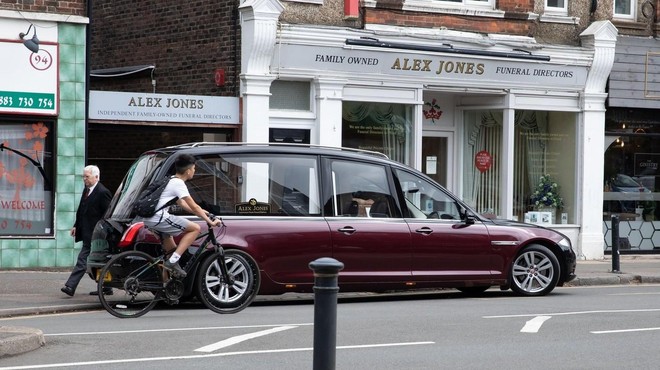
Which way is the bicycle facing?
to the viewer's right

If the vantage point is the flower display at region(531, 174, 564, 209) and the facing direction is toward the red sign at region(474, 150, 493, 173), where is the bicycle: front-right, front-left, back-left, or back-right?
front-left

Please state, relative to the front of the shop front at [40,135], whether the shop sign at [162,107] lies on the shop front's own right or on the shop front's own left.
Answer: on the shop front's own left

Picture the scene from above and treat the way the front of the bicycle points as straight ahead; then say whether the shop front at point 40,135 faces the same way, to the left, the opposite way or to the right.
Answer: to the right

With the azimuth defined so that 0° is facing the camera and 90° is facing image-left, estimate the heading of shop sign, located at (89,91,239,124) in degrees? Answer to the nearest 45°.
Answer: approximately 0°

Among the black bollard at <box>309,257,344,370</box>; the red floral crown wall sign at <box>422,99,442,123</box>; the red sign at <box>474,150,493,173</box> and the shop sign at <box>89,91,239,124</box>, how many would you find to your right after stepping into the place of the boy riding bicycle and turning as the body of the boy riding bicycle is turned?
1

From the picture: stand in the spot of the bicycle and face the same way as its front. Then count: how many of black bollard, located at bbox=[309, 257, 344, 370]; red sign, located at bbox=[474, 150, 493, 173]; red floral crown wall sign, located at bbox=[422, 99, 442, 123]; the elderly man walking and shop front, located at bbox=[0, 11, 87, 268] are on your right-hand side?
1

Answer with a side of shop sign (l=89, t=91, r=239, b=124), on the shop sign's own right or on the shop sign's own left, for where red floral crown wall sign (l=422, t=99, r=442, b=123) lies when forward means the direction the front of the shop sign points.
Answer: on the shop sign's own left

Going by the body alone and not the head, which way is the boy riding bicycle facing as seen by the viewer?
to the viewer's right

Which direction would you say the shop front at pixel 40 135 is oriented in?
toward the camera
